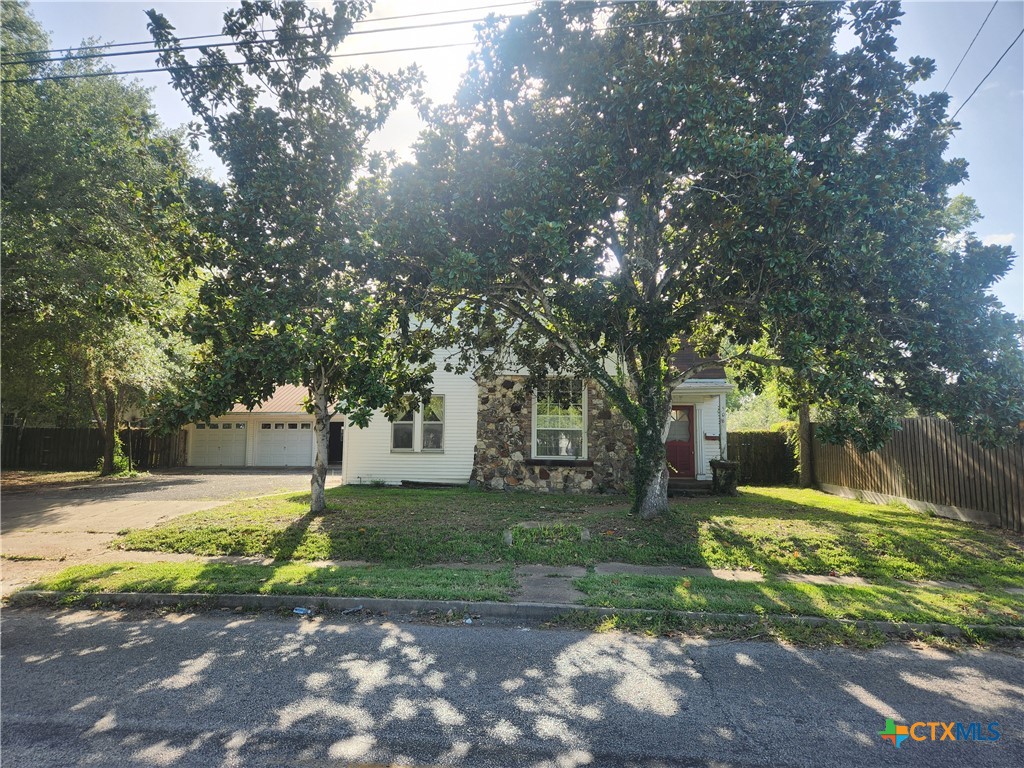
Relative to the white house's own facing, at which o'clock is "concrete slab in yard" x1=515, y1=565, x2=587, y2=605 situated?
The concrete slab in yard is roughly at 12 o'clock from the white house.

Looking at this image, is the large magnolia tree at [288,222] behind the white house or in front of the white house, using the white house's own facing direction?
in front

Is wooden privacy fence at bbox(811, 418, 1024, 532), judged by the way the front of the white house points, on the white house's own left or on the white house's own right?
on the white house's own left

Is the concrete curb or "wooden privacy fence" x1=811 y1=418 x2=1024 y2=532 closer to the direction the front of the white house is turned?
the concrete curb

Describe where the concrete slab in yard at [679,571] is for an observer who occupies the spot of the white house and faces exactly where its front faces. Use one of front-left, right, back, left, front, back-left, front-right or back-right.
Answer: front

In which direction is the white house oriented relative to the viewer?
toward the camera

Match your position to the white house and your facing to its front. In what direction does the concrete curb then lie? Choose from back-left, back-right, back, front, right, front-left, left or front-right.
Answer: front

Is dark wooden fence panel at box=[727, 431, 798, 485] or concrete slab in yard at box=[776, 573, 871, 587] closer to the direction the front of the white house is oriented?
the concrete slab in yard

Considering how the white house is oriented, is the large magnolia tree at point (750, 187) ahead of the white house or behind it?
ahead

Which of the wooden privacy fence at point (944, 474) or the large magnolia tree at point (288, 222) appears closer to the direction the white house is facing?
the large magnolia tree

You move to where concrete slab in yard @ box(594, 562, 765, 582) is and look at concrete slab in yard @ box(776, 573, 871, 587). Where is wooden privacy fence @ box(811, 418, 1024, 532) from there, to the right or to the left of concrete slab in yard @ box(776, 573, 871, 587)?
left
